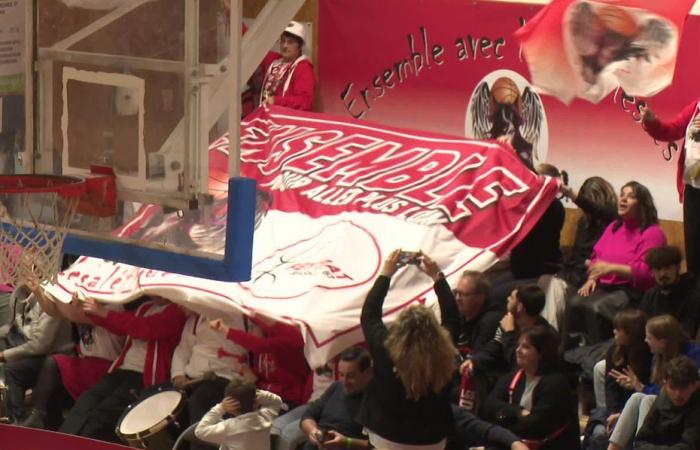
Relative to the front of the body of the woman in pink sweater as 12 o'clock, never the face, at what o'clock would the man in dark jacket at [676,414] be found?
The man in dark jacket is roughly at 10 o'clock from the woman in pink sweater.

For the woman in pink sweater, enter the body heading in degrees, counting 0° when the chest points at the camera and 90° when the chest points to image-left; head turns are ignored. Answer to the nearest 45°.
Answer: approximately 45°

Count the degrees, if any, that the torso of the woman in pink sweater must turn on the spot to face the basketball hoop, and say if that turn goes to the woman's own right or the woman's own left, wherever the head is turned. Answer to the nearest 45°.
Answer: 0° — they already face it

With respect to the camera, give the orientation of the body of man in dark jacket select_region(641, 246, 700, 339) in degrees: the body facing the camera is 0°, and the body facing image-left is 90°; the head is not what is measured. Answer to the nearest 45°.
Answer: approximately 45°

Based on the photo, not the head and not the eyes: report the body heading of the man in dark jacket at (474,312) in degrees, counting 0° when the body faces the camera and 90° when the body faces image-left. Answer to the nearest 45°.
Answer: approximately 45°

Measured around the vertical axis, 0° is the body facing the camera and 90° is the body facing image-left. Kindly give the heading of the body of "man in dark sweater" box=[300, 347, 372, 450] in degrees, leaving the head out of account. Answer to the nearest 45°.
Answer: approximately 45°
